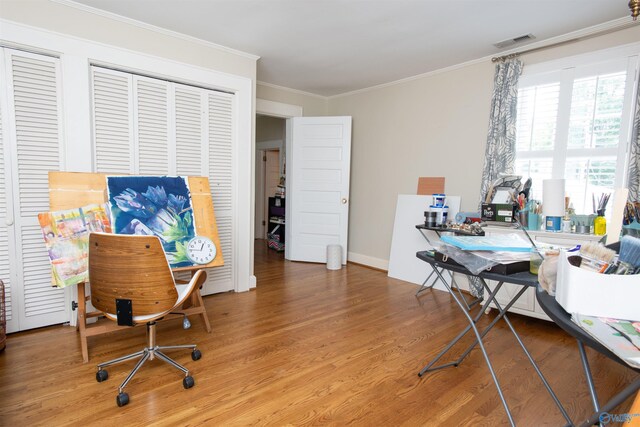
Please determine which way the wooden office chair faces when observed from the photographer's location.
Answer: facing away from the viewer and to the right of the viewer

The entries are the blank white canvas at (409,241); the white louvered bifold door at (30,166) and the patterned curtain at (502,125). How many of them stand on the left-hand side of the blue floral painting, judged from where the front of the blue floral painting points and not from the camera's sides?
2

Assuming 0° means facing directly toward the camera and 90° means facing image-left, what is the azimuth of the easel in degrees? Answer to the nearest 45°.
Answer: approximately 0°

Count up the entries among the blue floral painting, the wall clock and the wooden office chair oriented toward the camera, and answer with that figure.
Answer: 2

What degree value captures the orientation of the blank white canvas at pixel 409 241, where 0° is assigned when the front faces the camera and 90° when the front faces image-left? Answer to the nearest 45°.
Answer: approximately 45°

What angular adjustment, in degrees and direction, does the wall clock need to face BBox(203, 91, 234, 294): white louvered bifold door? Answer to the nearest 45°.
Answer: approximately 180°
